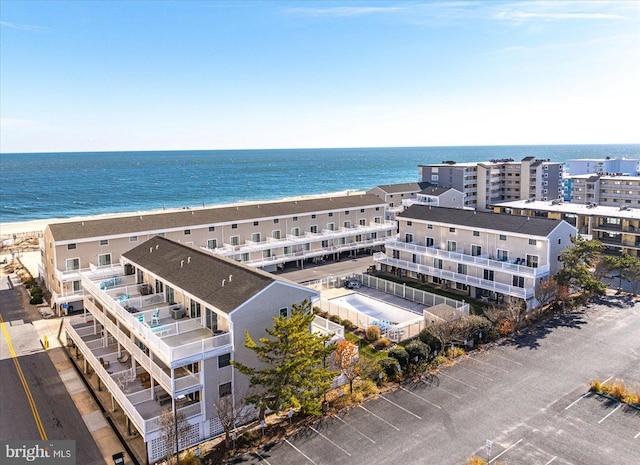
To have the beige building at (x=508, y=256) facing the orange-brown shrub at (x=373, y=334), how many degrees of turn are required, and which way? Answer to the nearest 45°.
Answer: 0° — it already faces it

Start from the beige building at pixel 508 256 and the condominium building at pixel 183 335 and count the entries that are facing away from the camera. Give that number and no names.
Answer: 0

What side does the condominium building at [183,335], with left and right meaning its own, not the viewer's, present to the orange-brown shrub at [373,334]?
back

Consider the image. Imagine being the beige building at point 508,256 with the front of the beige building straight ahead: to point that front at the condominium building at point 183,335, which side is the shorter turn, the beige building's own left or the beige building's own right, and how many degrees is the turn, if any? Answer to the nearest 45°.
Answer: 0° — it already faces it

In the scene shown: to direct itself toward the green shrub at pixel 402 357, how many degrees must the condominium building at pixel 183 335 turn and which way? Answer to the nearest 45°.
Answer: approximately 135° to its left

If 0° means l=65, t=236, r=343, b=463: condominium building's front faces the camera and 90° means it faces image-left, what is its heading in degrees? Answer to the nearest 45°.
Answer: approximately 45°

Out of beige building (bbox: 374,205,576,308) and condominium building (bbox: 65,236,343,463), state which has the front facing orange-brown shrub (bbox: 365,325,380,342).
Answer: the beige building

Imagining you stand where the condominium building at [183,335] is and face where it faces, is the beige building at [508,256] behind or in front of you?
behind

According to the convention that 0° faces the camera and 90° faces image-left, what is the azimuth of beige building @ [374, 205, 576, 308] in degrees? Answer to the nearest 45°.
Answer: approximately 45°
